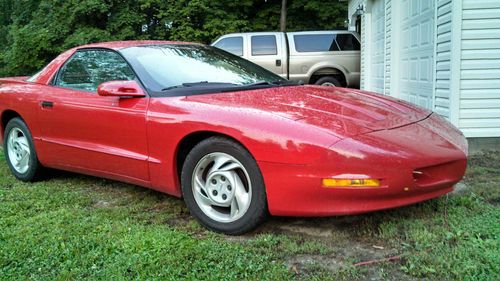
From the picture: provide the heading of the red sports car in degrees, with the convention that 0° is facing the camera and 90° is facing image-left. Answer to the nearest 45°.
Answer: approximately 315°
